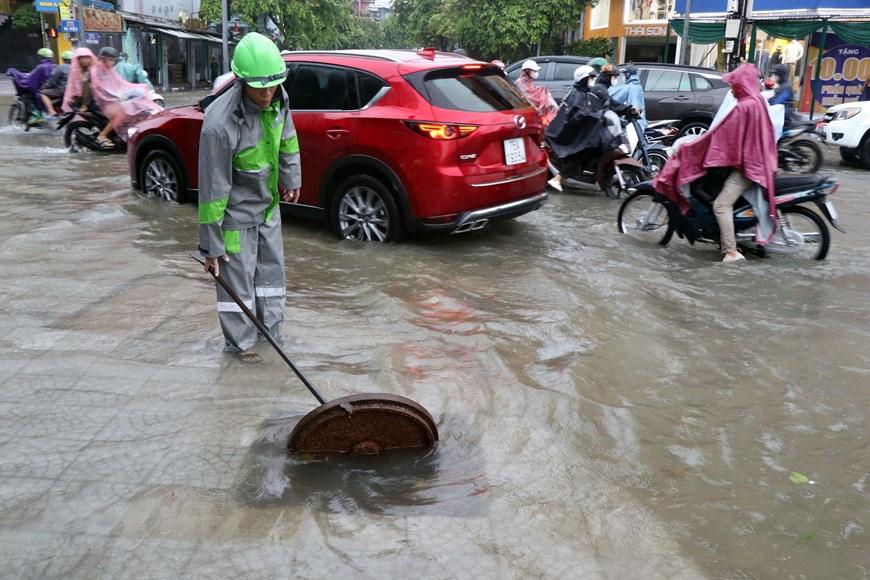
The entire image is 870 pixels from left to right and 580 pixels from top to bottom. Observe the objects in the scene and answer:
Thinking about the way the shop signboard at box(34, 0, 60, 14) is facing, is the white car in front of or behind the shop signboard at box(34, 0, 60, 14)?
in front

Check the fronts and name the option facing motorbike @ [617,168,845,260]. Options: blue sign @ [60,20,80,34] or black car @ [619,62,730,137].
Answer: the blue sign

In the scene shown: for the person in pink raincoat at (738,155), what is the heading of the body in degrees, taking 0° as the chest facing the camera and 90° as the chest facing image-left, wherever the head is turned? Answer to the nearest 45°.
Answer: approximately 90°

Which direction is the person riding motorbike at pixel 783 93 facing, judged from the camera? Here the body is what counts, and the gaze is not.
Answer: to the viewer's left

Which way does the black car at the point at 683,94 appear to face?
to the viewer's left

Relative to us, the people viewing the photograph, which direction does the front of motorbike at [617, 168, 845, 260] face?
facing to the left of the viewer

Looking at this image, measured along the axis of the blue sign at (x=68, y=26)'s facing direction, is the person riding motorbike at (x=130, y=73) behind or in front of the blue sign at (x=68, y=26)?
in front

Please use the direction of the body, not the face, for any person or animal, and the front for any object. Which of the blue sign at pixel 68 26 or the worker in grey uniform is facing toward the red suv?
the blue sign
